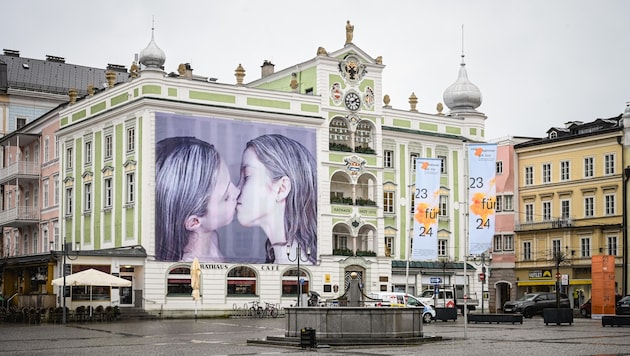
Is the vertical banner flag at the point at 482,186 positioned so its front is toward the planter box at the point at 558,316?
no

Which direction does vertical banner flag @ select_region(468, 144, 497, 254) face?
toward the camera
